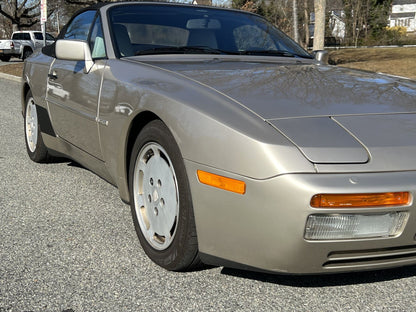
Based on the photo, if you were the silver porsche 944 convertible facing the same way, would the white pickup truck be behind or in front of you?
behind

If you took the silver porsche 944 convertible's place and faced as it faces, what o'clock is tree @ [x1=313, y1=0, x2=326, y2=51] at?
The tree is roughly at 8 o'clock from the silver porsche 944 convertible.
